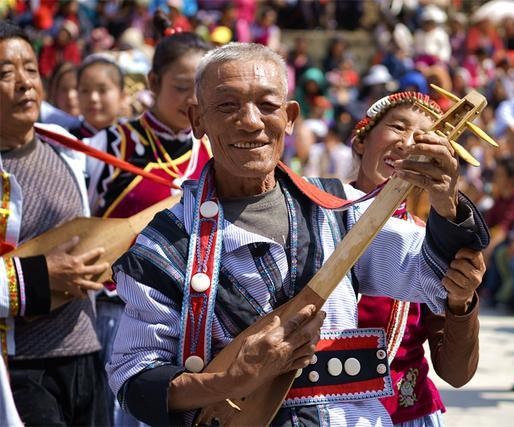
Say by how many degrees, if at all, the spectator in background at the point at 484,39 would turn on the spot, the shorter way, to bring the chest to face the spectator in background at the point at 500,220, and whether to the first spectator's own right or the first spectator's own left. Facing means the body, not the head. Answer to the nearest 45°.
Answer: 0° — they already face them

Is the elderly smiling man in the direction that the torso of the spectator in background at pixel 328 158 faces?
yes

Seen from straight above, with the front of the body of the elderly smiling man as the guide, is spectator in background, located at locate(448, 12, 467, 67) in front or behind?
behind

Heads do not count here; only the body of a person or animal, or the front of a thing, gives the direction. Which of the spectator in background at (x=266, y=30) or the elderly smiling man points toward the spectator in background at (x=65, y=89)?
the spectator in background at (x=266, y=30)

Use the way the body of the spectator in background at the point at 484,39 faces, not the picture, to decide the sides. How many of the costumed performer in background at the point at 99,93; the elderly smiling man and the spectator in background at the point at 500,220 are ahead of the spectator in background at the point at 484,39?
3

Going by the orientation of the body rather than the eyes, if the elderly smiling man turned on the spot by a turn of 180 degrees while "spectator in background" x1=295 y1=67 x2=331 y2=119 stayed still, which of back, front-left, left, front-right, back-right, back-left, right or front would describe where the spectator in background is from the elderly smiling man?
front
